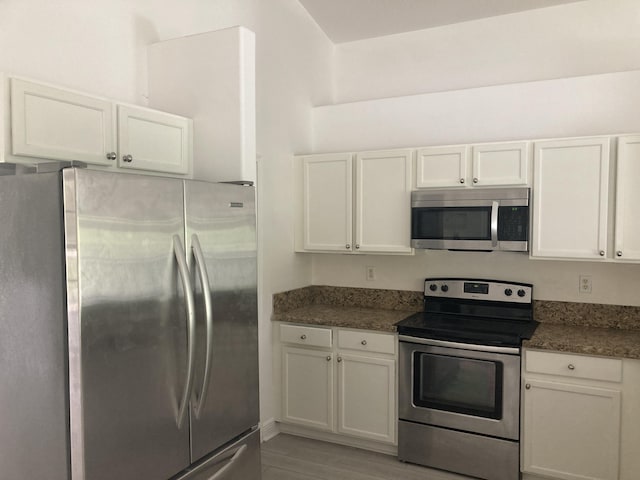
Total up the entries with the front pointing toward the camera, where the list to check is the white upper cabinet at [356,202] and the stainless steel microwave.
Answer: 2

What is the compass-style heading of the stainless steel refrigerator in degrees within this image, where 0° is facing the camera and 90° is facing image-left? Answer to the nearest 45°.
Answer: approximately 315°

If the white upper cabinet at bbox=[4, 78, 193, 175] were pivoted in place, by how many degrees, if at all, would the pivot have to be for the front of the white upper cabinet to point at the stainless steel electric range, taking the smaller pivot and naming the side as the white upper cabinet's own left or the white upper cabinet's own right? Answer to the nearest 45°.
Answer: approximately 45° to the white upper cabinet's own left

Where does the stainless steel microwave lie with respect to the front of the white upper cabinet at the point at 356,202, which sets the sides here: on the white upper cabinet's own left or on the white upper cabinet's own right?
on the white upper cabinet's own left

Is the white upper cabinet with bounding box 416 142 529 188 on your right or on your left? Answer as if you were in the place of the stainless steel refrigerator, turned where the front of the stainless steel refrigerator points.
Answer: on your left

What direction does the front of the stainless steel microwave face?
toward the camera

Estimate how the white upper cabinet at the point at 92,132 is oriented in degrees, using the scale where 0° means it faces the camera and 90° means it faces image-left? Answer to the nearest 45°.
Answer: approximately 315°
